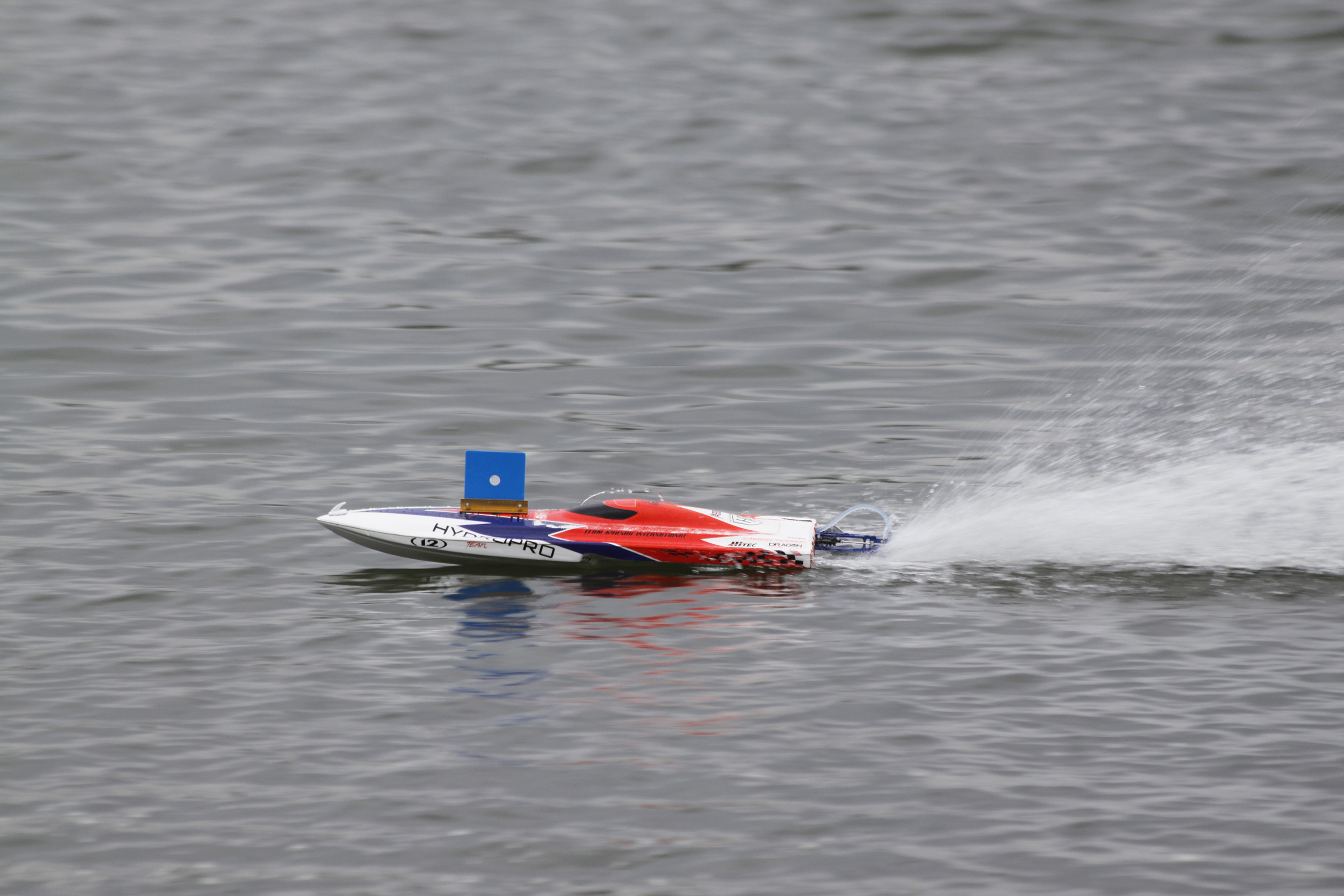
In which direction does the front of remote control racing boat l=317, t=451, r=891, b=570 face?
to the viewer's left

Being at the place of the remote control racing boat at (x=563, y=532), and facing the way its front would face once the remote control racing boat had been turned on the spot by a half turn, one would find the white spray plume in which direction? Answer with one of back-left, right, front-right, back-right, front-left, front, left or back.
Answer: front
